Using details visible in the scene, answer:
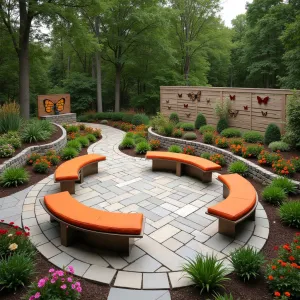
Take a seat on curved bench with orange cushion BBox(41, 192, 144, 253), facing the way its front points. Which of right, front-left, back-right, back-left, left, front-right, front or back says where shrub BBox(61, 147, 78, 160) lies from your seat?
front-left

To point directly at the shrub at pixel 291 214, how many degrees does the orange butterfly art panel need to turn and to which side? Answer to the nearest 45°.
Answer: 0° — it already faces it

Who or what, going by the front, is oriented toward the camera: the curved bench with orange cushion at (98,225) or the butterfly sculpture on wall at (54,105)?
the butterfly sculpture on wall

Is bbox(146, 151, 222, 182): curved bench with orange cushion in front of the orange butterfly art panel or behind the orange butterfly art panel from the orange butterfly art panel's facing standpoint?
in front

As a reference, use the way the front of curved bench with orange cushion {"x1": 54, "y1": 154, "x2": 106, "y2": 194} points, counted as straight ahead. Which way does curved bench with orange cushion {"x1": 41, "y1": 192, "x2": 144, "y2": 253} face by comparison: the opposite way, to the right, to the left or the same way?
to the left

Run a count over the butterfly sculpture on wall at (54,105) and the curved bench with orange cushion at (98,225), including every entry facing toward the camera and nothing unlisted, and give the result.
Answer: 1

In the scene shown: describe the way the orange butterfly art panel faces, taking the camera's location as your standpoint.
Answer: facing the viewer

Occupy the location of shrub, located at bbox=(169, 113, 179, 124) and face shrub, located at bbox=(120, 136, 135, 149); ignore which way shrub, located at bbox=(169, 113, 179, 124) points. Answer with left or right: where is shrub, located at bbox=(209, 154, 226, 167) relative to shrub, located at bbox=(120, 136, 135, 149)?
left

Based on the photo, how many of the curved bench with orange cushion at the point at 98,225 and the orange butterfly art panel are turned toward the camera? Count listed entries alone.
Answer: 1

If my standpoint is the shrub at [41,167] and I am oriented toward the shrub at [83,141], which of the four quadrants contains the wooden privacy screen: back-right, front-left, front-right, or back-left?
front-right

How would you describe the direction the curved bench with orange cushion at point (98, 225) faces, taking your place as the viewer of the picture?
facing away from the viewer and to the right of the viewer
